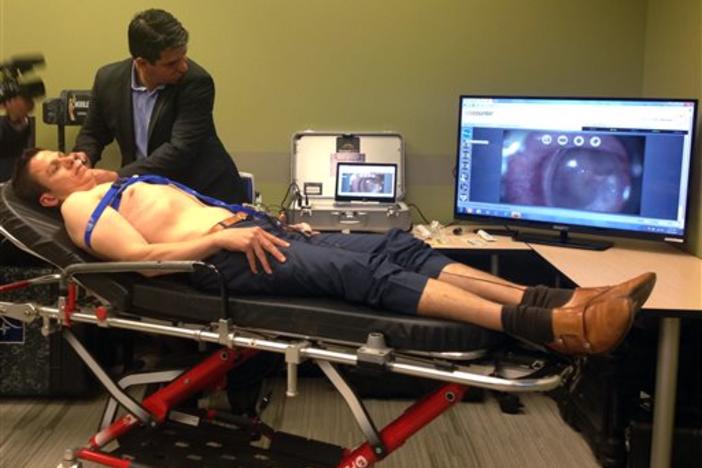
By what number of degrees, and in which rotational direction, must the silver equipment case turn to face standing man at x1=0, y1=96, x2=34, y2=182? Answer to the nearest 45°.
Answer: approximately 45° to its right

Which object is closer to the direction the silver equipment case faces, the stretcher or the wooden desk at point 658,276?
the stretcher

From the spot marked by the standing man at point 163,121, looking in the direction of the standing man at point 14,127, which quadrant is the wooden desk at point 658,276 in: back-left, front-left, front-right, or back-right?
back-left

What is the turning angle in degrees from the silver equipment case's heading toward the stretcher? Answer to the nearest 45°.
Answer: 0° — it already faces it

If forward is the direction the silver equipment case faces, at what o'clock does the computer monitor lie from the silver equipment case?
The computer monitor is roughly at 10 o'clock from the silver equipment case.

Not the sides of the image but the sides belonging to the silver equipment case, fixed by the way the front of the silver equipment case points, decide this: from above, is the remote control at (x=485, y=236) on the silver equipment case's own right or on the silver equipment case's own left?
on the silver equipment case's own left

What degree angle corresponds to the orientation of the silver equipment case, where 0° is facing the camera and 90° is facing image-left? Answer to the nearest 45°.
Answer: approximately 0°
